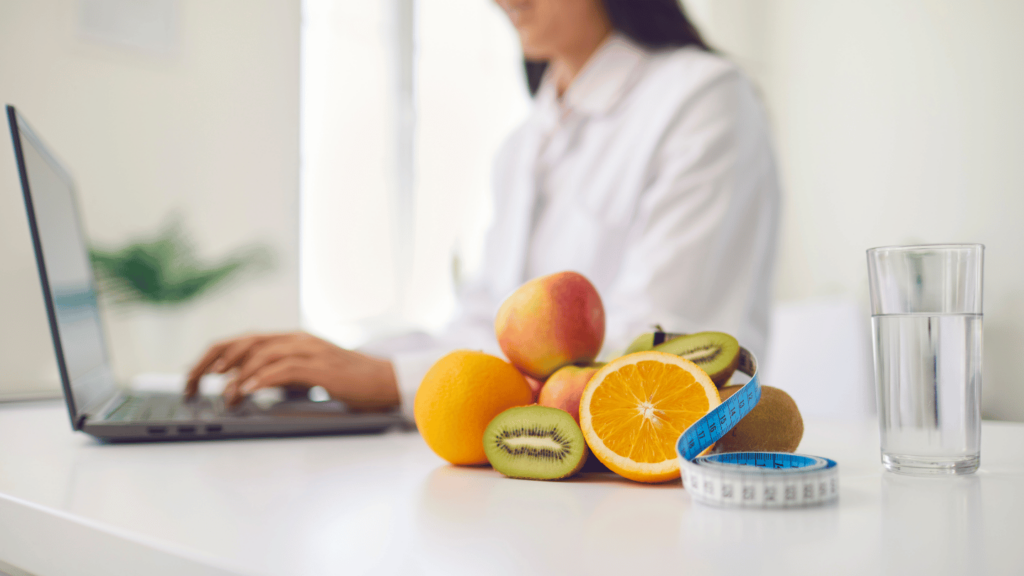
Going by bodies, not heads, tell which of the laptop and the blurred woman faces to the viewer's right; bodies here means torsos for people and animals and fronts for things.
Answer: the laptop

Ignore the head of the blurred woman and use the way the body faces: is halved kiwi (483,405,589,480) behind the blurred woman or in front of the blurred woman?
in front

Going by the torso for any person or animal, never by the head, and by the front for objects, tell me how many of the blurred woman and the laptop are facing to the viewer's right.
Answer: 1

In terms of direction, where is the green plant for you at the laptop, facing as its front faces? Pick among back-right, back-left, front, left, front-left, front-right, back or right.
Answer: left

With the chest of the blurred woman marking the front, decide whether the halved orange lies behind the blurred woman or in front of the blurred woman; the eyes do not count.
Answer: in front

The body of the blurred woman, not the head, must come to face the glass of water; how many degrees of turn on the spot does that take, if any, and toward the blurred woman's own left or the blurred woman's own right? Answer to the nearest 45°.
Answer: approximately 45° to the blurred woman's own left

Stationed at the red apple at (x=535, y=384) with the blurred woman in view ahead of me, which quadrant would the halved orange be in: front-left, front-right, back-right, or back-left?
back-right

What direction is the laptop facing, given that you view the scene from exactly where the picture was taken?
facing to the right of the viewer
